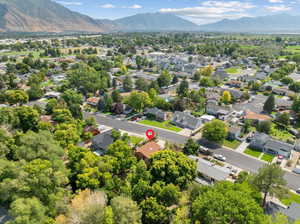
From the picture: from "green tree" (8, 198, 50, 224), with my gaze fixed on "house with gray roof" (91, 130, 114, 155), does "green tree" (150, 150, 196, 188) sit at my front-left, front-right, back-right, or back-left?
front-right

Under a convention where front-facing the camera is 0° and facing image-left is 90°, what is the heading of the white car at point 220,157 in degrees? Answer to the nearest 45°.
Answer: approximately 315°

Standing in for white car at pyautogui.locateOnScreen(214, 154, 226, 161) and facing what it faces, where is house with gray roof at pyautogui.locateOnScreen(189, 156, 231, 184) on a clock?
The house with gray roof is roughly at 2 o'clock from the white car.

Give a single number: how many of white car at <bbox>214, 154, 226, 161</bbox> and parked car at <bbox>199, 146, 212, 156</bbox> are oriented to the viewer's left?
0

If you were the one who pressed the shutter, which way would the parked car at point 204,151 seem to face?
facing the viewer and to the right of the viewer

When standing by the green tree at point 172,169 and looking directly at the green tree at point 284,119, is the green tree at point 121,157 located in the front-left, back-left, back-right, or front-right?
back-left

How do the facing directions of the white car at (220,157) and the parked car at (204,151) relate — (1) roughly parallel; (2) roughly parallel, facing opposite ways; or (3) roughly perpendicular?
roughly parallel

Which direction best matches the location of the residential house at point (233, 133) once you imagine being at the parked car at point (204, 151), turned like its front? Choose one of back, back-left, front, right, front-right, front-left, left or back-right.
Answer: left

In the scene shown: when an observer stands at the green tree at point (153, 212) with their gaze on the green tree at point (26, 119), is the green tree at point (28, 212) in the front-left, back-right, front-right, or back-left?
front-left

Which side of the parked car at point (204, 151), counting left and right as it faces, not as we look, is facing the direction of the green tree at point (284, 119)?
left

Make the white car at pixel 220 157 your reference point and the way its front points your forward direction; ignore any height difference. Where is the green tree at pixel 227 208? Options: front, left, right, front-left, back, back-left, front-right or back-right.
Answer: front-right

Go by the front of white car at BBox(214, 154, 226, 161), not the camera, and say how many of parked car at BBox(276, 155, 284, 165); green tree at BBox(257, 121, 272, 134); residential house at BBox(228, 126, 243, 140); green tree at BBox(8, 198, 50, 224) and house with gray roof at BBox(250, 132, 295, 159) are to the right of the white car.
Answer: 1

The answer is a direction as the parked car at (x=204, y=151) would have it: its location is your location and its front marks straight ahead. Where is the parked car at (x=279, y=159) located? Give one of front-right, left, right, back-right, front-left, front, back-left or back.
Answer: front-left

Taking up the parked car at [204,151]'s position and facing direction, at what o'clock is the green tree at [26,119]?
The green tree is roughly at 4 o'clock from the parked car.

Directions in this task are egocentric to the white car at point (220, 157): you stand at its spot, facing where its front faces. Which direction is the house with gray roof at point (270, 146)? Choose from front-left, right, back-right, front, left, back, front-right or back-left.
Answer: left

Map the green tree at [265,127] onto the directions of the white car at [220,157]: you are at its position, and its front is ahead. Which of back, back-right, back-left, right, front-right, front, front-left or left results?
left
